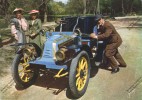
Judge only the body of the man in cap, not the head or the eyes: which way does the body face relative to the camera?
to the viewer's left

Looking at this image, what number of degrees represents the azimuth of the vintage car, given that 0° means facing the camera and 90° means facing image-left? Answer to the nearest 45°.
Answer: approximately 45°

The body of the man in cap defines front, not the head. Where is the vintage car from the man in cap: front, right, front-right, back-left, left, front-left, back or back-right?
front-left

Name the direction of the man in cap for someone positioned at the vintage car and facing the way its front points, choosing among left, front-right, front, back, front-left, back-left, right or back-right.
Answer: back
